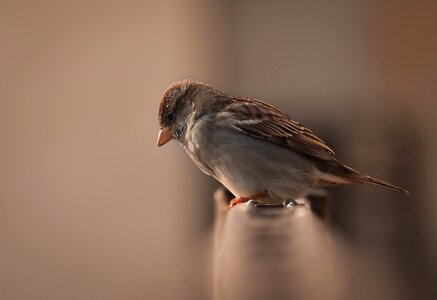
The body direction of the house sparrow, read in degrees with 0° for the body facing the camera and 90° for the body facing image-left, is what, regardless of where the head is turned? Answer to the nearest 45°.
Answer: approximately 90°
